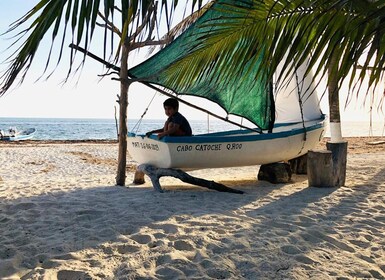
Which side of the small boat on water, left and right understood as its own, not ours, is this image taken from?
right

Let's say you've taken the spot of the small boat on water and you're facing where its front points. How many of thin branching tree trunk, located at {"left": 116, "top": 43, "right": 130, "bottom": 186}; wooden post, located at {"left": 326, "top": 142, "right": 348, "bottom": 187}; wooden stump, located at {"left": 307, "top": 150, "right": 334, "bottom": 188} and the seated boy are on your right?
4

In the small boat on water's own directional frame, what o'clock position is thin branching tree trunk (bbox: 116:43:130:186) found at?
The thin branching tree trunk is roughly at 3 o'clock from the small boat on water.

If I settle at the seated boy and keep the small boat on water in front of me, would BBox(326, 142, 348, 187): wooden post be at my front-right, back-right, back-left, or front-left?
back-right

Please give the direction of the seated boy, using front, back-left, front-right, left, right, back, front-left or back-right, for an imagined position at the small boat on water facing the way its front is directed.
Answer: right

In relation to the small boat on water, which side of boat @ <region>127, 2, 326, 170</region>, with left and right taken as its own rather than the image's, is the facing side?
left
